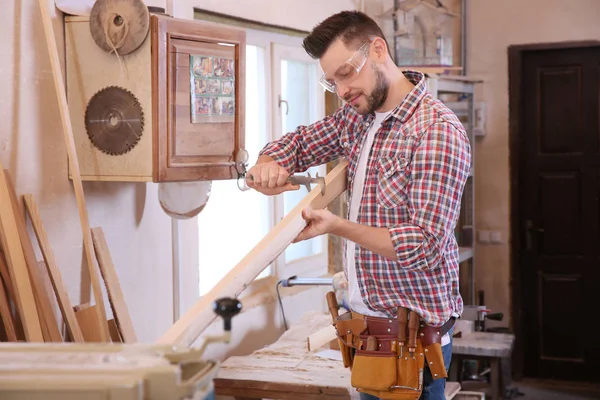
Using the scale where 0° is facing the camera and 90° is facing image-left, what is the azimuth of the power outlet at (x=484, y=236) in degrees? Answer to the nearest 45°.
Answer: approximately 0°

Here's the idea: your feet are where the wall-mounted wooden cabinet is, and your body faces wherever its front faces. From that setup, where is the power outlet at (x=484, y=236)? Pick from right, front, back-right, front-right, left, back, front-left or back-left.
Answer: left

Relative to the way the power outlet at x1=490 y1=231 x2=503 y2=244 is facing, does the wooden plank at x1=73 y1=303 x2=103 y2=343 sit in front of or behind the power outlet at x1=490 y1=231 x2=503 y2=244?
in front

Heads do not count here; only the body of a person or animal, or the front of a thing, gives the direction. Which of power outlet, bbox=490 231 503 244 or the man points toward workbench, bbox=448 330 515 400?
the power outlet

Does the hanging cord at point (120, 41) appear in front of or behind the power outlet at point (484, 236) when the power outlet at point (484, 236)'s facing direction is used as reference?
in front

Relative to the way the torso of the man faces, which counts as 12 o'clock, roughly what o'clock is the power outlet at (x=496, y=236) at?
The power outlet is roughly at 5 o'clock from the man.

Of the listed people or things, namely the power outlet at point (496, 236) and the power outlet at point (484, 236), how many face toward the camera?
2

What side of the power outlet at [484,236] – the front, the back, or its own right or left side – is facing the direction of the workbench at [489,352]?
front

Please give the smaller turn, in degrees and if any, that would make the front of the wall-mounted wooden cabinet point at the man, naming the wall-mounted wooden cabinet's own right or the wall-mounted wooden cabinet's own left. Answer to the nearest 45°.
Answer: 0° — it already faces them

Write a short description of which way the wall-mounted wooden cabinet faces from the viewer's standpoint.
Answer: facing the viewer and to the right of the viewer
